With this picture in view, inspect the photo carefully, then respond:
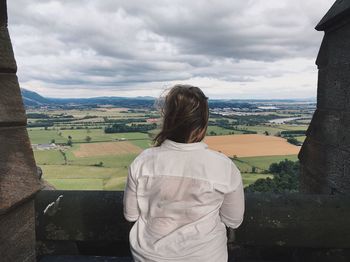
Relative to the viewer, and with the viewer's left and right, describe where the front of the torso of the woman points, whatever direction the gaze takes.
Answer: facing away from the viewer

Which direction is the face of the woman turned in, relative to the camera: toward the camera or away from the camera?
away from the camera

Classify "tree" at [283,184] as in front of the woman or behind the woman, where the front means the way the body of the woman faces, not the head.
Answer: in front
